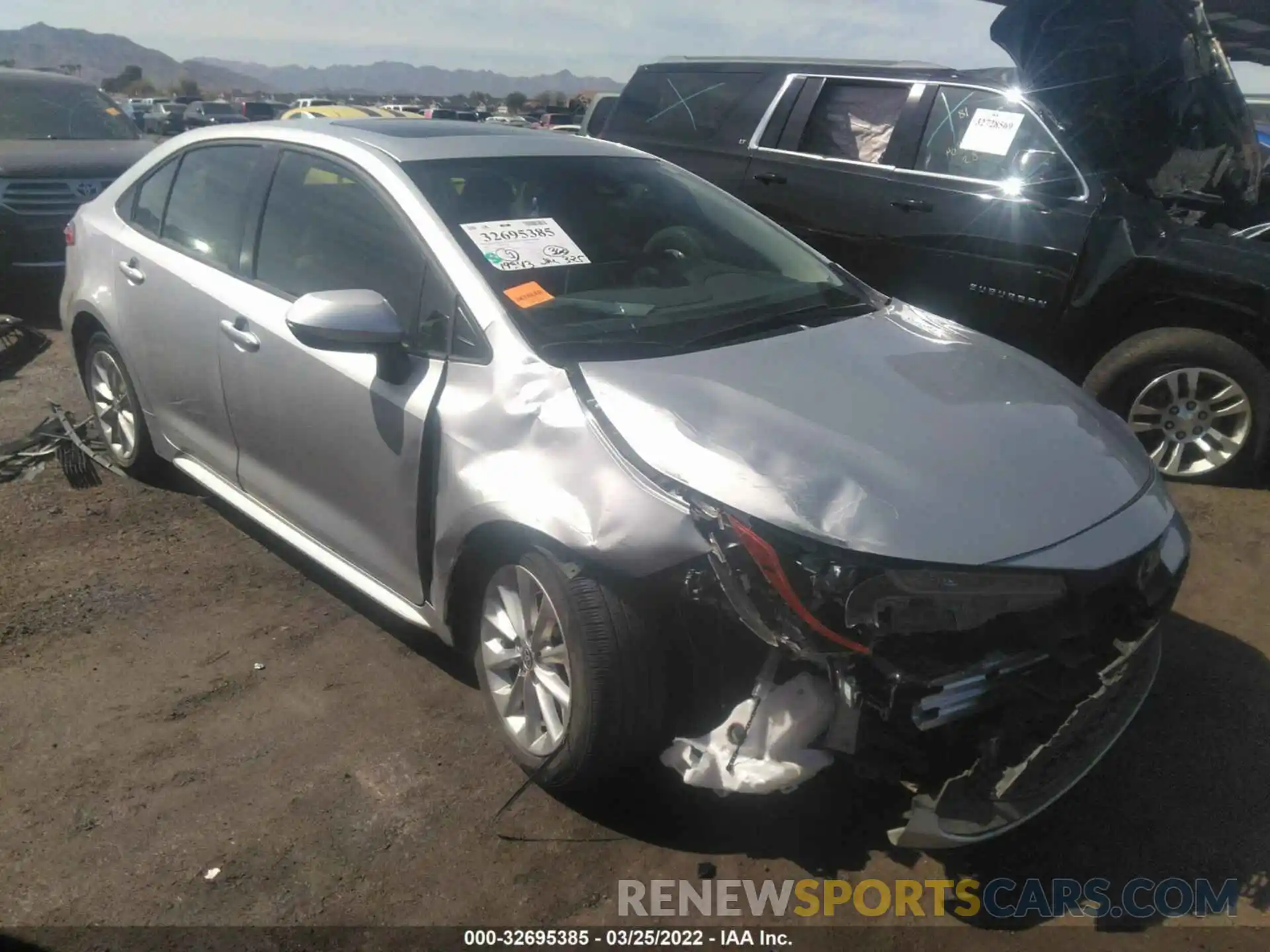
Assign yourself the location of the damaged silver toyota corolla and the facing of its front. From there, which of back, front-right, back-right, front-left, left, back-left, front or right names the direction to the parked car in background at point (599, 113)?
back-left

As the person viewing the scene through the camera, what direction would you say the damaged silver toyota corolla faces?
facing the viewer and to the right of the viewer

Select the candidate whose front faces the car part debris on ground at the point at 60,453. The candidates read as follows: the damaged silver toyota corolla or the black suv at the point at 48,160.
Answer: the black suv

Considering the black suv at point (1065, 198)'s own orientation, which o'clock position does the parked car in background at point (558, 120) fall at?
The parked car in background is roughly at 8 o'clock from the black suv.

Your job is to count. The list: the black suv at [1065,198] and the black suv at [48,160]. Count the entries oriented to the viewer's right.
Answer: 1

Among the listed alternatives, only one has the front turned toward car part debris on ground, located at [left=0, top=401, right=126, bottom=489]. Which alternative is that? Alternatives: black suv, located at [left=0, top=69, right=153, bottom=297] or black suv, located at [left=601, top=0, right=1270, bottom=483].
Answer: black suv, located at [left=0, top=69, right=153, bottom=297]

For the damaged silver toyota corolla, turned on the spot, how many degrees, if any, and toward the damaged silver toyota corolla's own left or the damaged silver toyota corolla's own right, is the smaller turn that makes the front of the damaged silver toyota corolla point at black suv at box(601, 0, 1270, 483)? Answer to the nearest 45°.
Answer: approximately 90° to the damaged silver toyota corolla's own left

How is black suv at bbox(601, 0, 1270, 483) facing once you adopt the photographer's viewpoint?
facing to the right of the viewer

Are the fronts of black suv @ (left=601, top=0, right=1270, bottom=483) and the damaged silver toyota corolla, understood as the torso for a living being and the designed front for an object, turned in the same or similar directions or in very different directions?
same or similar directions

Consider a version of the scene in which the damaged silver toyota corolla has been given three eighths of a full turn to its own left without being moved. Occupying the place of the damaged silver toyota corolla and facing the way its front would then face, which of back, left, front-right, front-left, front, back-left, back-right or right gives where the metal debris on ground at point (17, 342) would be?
front-left

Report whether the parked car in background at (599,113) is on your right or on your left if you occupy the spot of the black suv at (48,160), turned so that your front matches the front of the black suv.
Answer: on your left

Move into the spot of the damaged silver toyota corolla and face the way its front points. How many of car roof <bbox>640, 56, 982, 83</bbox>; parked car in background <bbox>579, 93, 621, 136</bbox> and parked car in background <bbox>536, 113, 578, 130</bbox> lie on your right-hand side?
0

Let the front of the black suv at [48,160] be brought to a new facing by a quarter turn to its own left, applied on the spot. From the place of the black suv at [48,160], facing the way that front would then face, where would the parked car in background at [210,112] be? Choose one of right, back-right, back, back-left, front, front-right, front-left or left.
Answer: left

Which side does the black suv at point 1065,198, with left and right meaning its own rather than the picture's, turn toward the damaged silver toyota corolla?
right

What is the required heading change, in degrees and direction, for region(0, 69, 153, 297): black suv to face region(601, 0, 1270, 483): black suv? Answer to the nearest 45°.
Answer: approximately 45° to its left

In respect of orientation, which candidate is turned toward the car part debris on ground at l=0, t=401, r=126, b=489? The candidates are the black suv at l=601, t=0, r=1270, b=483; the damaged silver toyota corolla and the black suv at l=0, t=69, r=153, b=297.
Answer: the black suv at l=0, t=69, r=153, b=297

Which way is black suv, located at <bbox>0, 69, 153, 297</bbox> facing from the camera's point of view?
toward the camera

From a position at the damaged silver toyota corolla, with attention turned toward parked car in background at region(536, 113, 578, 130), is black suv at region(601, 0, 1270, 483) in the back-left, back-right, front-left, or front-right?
front-right

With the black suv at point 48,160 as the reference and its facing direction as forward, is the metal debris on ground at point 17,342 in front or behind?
in front

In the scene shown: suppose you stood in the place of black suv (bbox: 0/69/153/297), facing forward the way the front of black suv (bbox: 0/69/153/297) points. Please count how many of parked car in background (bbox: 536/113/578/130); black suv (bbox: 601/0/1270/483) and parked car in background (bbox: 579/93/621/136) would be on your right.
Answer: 0

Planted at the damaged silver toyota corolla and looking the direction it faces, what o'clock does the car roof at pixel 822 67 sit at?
The car roof is roughly at 8 o'clock from the damaged silver toyota corolla.

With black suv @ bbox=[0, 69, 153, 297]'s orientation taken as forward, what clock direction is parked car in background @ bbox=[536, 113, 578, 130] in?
The parked car in background is roughly at 7 o'clock from the black suv.
